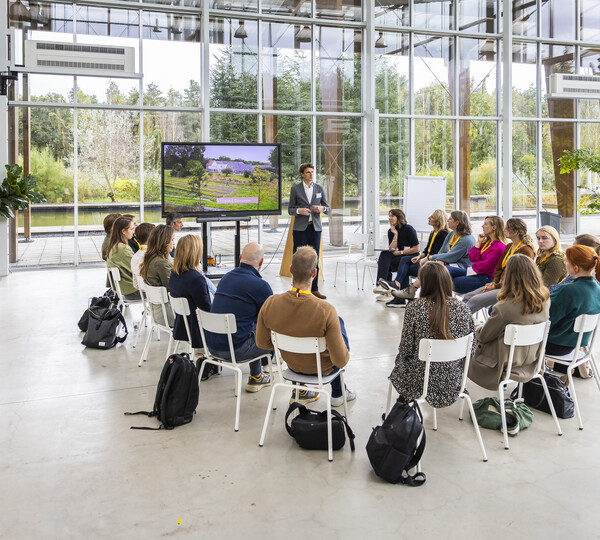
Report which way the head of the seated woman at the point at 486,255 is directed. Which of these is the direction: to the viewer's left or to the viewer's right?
to the viewer's left

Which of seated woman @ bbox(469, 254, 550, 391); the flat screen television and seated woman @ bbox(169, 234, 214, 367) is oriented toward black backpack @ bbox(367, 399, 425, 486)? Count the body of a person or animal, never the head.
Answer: the flat screen television

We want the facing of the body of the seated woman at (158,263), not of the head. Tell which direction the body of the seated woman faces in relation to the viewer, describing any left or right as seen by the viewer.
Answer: facing away from the viewer and to the right of the viewer

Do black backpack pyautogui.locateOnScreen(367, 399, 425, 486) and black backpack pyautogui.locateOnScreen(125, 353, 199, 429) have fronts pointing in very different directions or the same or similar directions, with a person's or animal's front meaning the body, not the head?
very different directions

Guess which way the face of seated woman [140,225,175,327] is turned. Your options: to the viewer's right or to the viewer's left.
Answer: to the viewer's right

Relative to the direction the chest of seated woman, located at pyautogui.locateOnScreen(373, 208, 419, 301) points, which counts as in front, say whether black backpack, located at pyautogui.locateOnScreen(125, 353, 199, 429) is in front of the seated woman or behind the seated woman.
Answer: in front

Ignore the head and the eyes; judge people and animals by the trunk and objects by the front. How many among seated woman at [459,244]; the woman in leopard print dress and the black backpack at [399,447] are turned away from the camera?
1

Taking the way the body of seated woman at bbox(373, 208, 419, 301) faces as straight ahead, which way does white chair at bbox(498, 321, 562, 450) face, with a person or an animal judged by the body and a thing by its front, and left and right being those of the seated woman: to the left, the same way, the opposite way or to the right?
to the right
